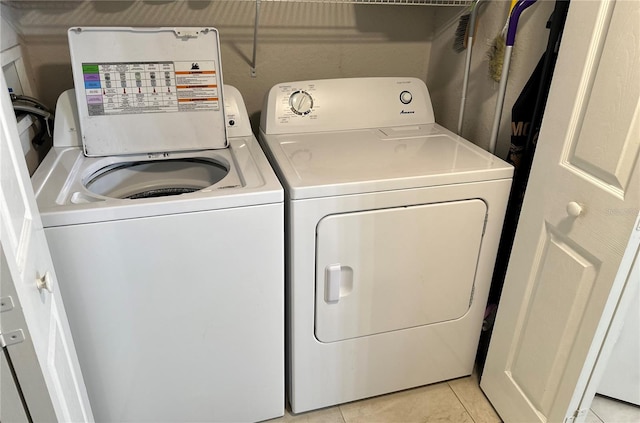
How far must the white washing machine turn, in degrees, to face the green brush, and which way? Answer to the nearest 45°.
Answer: approximately 90° to its left

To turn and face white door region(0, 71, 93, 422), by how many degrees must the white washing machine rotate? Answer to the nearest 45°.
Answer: approximately 45° to its right

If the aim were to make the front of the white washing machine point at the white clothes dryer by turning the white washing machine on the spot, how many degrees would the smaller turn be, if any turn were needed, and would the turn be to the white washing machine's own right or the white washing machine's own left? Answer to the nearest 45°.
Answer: approximately 90° to the white washing machine's own left

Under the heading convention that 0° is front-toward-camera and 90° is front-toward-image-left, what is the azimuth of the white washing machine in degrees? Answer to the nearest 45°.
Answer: approximately 0°

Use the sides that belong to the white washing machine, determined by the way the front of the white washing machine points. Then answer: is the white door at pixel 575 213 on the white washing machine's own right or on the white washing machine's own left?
on the white washing machine's own left
